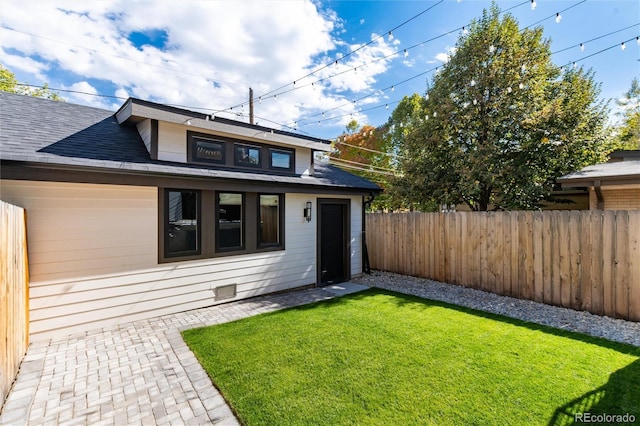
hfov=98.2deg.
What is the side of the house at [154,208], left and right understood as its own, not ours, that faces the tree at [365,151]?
left

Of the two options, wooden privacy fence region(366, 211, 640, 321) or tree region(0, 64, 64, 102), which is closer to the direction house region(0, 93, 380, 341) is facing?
the wooden privacy fence

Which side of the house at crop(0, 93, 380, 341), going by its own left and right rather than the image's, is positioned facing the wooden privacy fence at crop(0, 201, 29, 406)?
right

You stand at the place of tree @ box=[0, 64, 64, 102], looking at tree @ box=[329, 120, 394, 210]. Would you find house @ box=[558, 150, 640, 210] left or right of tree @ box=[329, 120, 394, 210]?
right

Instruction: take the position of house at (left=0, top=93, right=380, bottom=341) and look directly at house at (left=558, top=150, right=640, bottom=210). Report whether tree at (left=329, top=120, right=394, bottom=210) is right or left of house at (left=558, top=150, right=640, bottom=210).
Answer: left

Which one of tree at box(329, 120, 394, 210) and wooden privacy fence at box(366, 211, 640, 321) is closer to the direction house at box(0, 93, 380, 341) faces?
the wooden privacy fence

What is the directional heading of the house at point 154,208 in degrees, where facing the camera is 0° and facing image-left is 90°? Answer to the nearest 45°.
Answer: approximately 315°

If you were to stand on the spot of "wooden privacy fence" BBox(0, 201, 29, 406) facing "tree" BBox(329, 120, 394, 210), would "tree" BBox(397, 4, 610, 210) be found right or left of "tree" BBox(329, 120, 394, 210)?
right

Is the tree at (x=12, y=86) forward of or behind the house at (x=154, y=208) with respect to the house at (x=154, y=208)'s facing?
behind

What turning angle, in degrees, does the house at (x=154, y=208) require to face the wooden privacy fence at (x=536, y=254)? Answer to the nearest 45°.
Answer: approximately 45° to its left

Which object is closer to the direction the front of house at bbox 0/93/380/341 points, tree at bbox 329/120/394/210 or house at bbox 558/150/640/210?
the house
